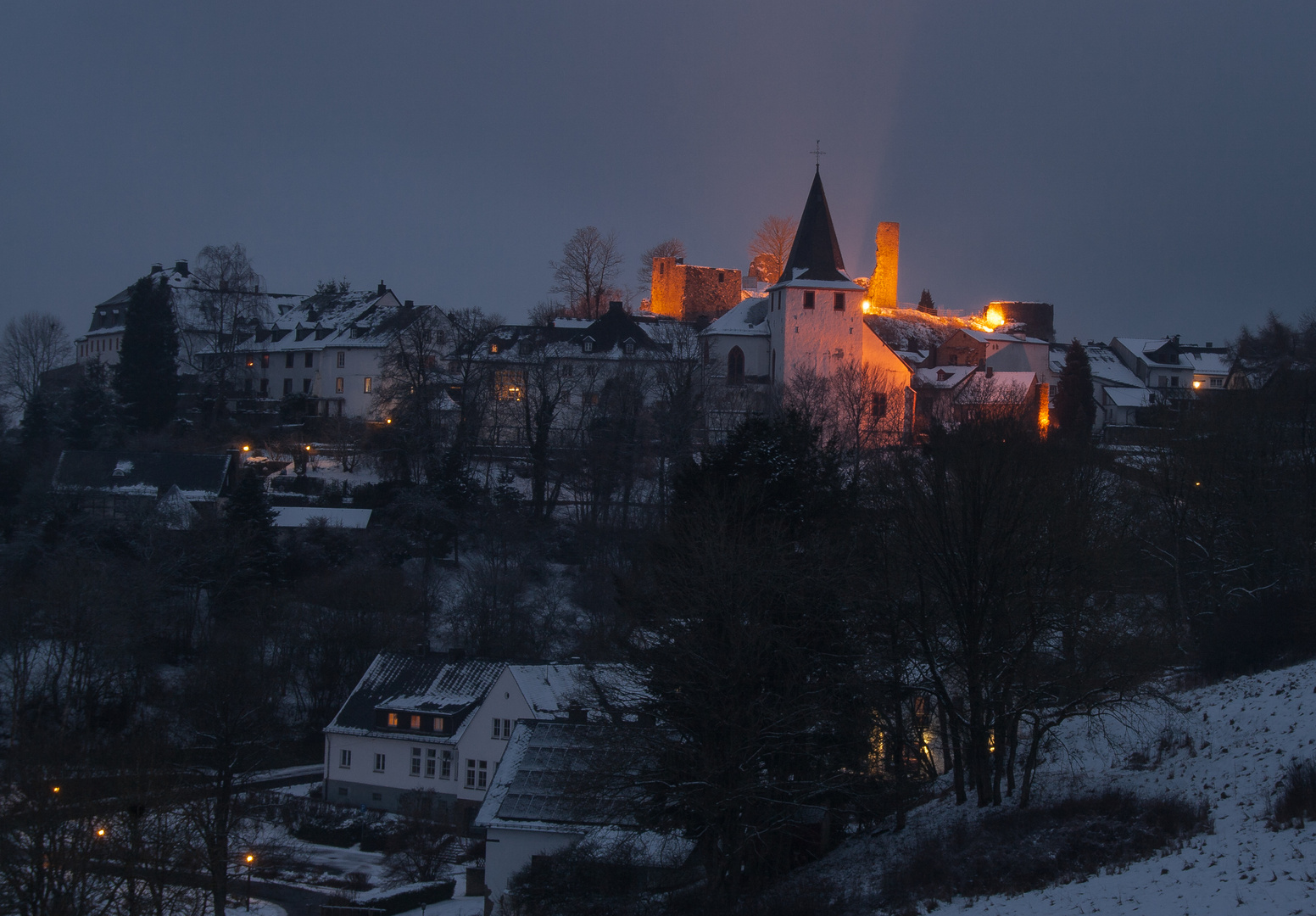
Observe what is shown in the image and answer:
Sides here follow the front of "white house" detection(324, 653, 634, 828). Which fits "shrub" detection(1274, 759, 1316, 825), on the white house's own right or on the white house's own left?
on the white house's own left

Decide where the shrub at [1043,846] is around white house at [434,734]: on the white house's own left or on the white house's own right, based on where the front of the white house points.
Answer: on the white house's own left

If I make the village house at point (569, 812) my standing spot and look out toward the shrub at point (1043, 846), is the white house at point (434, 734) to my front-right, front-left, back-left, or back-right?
back-left

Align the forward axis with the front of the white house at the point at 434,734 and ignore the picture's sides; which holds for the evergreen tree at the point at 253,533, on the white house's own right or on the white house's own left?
on the white house's own right

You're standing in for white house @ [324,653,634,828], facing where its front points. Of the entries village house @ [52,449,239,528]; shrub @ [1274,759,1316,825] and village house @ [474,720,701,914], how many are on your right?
1

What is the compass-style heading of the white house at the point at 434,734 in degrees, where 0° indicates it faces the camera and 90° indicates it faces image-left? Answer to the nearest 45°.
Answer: approximately 45°

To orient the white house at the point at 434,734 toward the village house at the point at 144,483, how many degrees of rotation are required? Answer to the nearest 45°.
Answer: approximately 90° to its right

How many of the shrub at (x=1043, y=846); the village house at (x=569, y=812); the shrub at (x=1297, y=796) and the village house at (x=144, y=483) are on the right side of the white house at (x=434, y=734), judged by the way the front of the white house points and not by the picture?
1

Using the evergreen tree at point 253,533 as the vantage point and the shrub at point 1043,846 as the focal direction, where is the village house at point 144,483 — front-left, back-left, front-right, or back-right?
back-right
